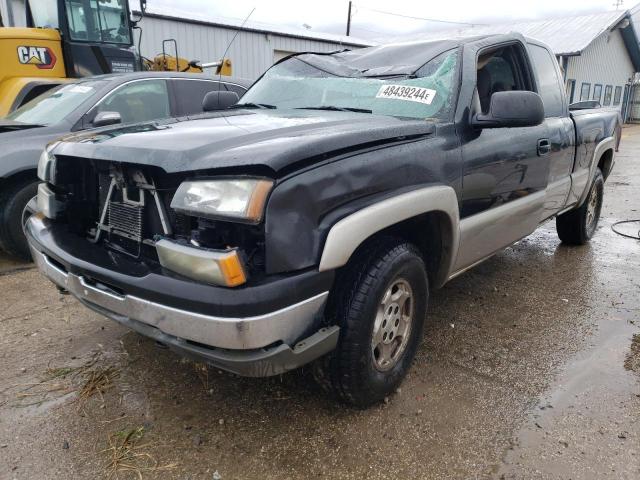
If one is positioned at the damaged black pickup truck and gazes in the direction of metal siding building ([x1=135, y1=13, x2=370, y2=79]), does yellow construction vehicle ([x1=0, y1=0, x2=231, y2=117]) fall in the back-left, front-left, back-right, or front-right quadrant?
front-left

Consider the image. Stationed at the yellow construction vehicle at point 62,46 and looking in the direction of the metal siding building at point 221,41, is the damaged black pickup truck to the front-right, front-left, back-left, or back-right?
back-right

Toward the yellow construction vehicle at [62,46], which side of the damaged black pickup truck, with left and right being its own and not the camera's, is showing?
right

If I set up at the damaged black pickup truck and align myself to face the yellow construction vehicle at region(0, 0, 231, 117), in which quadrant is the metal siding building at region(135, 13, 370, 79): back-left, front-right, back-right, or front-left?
front-right

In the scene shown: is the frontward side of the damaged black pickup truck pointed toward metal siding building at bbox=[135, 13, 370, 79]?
no

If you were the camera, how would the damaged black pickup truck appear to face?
facing the viewer and to the left of the viewer

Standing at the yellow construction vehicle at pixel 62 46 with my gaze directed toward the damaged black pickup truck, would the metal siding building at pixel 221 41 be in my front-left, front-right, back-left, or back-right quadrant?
back-left
